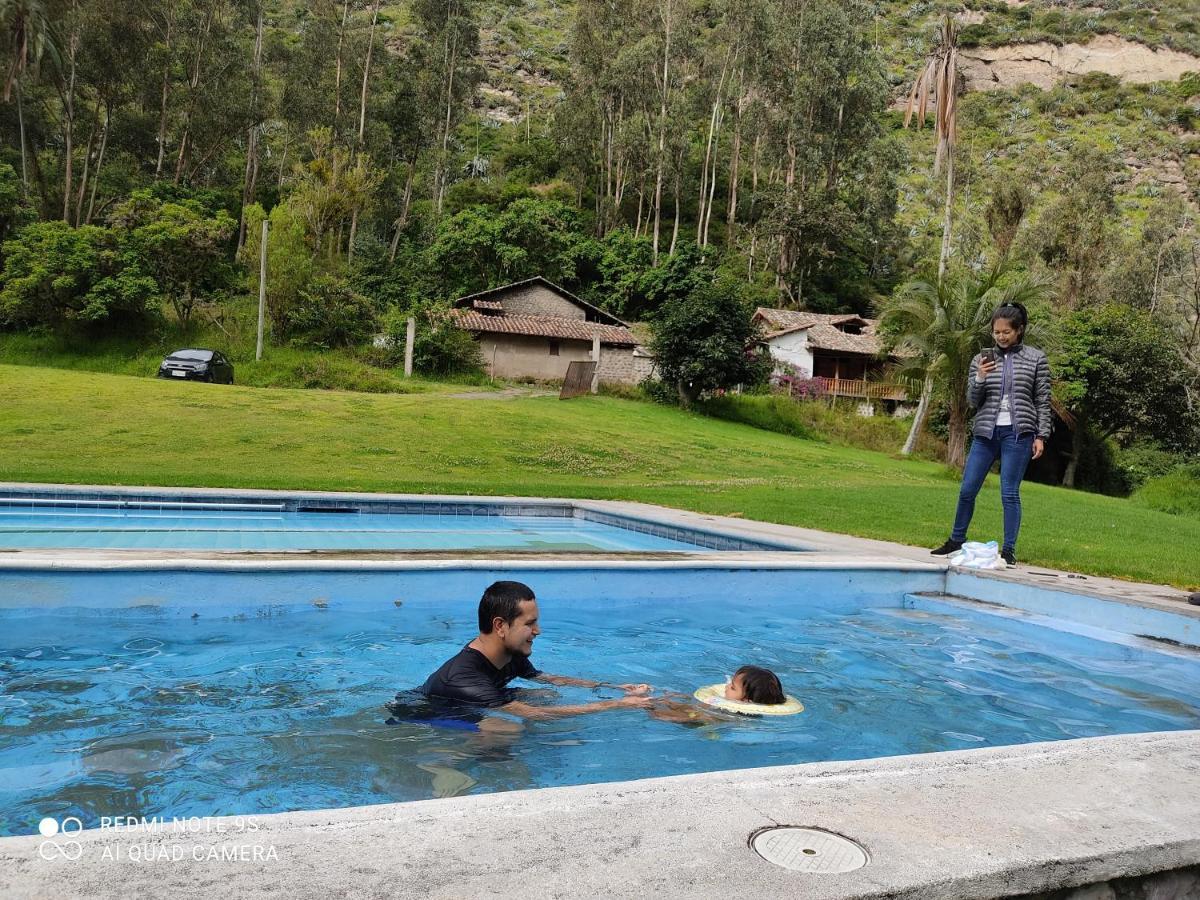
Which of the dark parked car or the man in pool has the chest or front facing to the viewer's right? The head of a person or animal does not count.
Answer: the man in pool

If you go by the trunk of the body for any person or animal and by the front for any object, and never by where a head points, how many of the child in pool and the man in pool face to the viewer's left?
1

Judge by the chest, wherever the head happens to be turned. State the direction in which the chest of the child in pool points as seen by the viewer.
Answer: to the viewer's left

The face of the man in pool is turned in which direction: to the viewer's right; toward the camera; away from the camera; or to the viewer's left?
to the viewer's right

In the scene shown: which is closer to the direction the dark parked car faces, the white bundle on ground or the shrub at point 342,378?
the white bundle on ground

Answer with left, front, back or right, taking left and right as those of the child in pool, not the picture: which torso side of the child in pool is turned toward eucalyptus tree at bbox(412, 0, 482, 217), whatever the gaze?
right

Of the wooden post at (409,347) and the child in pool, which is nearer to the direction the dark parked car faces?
the child in pool

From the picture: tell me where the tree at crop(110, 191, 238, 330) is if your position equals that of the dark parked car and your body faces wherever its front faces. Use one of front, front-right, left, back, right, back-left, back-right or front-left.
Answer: back-right

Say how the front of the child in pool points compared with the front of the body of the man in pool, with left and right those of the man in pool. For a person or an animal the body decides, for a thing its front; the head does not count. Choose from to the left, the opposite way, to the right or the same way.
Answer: the opposite way

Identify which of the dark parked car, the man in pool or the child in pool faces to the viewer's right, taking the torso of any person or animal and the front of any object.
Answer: the man in pool

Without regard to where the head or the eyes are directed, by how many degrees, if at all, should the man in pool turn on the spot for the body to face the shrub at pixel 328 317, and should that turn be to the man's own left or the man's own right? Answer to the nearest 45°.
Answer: approximately 90° to the man's own left

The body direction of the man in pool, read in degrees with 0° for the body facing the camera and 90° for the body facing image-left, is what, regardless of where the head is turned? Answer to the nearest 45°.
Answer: approximately 270°

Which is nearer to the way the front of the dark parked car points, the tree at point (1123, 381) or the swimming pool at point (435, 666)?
the swimming pool

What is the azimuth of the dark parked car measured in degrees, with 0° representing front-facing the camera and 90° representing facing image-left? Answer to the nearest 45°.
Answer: approximately 45°
